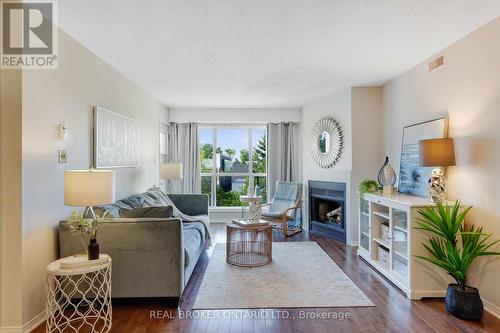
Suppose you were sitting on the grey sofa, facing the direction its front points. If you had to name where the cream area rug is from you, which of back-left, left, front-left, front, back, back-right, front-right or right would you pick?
front

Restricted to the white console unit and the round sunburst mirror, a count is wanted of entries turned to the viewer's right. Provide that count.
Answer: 0

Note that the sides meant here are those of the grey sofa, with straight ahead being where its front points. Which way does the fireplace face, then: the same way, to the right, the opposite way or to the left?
the opposite way

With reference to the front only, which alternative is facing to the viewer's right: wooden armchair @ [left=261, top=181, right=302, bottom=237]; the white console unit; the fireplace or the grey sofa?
the grey sofa

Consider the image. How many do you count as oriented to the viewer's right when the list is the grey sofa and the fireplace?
1

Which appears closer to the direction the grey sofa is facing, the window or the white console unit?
the white console unit

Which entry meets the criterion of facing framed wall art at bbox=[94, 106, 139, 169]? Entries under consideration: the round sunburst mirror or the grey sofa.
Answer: the round sunburst mirror

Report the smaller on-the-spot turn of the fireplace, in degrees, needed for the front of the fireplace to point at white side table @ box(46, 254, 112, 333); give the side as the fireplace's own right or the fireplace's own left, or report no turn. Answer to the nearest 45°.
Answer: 0° — it already faces it

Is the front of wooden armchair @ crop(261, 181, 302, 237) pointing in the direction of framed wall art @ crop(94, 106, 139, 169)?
yes

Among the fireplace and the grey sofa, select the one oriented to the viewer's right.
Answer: the grey sofa

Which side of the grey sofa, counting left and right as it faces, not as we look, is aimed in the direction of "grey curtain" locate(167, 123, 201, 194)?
left

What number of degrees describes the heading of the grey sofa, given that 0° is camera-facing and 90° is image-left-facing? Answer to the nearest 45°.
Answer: approximately 270°

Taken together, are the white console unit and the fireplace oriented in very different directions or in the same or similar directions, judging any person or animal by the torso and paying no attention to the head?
same or similar directions

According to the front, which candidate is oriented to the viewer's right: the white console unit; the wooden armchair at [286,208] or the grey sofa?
the grey sofa

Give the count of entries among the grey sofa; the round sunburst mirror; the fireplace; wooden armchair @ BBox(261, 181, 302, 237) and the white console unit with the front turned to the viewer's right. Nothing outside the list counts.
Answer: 1

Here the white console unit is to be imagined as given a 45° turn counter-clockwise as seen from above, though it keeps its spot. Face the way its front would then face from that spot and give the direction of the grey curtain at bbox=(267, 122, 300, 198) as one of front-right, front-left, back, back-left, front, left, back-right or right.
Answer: back-right

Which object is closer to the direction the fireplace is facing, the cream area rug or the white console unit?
the cream area rug

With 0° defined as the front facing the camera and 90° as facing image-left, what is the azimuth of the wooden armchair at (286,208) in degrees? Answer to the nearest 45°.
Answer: approximately 45°

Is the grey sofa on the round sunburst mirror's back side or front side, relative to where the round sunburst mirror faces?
on the front side
